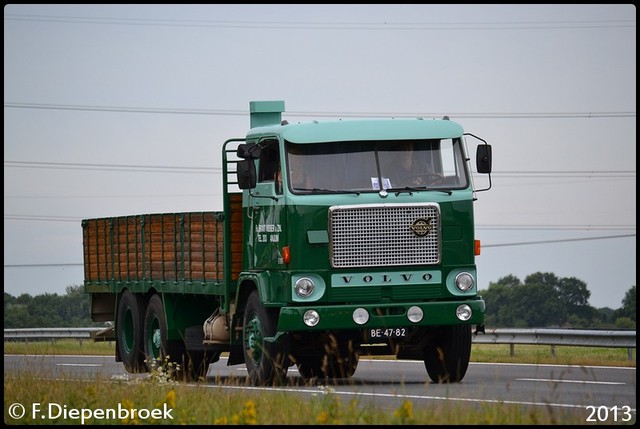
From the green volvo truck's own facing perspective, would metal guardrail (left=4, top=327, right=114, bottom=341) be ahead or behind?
behind

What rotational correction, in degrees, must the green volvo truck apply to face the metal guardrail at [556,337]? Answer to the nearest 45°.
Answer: approximately 90° to its left
